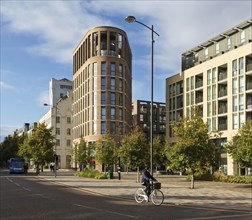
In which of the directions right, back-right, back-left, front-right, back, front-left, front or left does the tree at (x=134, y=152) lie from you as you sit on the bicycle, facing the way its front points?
back-left

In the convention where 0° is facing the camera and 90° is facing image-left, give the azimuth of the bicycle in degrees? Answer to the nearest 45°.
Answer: approximately 315°

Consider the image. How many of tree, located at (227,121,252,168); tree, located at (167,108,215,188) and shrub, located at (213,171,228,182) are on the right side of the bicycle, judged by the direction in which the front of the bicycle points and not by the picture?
0

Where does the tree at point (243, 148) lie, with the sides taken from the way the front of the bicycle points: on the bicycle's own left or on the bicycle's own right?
on the bicycle's own left

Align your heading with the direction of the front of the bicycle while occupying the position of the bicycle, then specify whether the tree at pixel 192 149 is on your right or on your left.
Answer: on your left

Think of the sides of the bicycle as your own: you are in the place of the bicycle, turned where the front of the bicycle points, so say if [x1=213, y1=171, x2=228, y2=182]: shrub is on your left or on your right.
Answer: on your left
